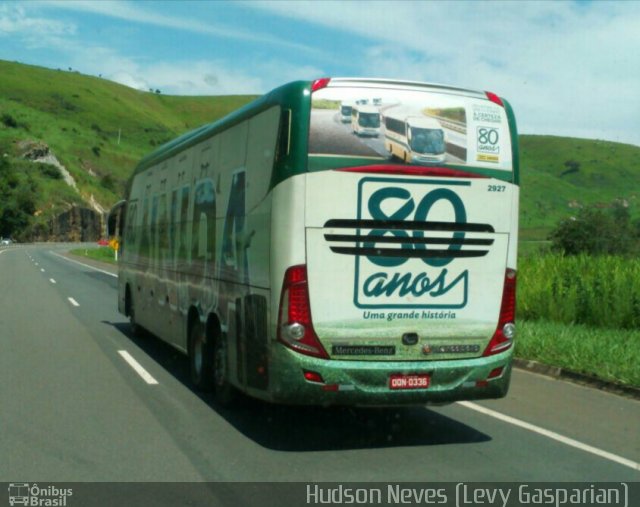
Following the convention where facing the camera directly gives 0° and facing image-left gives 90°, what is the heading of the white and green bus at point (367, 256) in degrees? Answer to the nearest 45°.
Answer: approximately 135°
